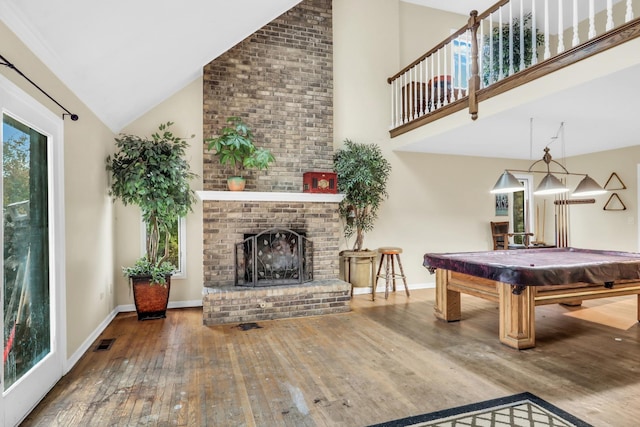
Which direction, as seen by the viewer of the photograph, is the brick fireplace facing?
facing the viewer

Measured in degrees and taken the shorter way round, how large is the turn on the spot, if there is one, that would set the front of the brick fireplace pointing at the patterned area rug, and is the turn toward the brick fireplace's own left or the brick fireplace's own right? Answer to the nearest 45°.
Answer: approximately 45° to the brick fireplace's own left

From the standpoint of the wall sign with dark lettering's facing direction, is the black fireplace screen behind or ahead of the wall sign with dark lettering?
ahead

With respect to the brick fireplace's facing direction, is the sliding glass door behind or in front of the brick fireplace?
in front

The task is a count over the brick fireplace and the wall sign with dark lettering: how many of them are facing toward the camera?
2

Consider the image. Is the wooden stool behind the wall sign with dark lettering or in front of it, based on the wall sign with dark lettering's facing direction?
in front

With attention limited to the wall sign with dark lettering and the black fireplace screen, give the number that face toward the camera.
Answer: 2

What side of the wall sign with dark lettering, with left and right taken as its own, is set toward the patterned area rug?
front

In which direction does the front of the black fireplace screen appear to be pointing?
toward the camera

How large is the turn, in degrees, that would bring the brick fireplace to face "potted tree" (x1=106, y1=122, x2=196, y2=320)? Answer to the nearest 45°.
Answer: approximately 90° to its right

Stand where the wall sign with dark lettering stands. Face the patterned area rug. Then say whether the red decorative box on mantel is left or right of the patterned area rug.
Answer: right

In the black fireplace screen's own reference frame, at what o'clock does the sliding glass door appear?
The sliding glass door is roughly at 1 o'clock from the black fireplace screen.
